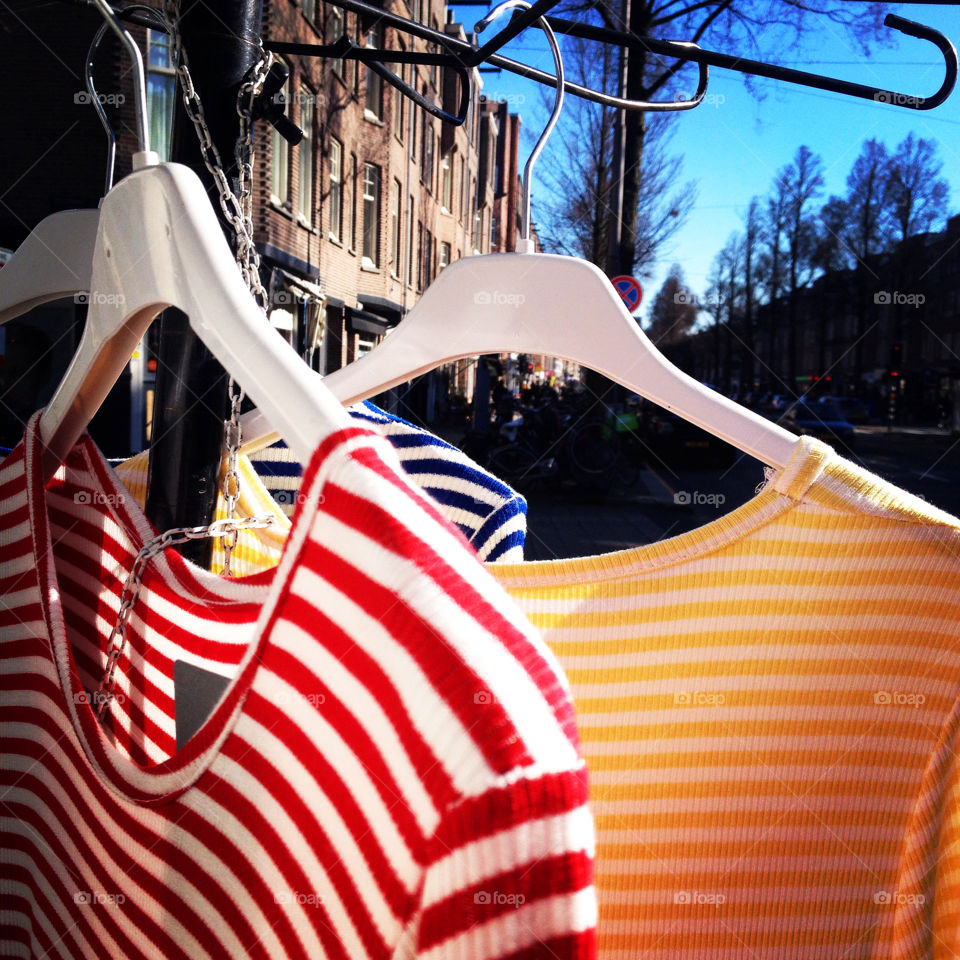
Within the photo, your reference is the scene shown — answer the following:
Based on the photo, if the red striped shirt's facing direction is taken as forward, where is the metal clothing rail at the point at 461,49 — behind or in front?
behind

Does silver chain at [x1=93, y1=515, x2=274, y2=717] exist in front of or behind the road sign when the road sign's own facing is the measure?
in front

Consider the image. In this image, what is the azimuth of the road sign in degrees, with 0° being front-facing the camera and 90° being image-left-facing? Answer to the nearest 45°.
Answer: approximately 0°

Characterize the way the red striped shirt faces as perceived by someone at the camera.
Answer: facing the viewer and to the left of the viewer

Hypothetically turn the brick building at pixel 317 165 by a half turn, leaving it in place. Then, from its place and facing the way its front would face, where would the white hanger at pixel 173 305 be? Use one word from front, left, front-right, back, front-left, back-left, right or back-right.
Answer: back-left

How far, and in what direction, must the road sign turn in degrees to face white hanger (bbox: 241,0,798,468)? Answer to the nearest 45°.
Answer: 0° — it already faces it

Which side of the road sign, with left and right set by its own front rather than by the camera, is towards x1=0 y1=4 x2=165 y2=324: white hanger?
front

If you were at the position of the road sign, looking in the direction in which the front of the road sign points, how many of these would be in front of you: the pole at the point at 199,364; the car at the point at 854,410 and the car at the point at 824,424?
1
